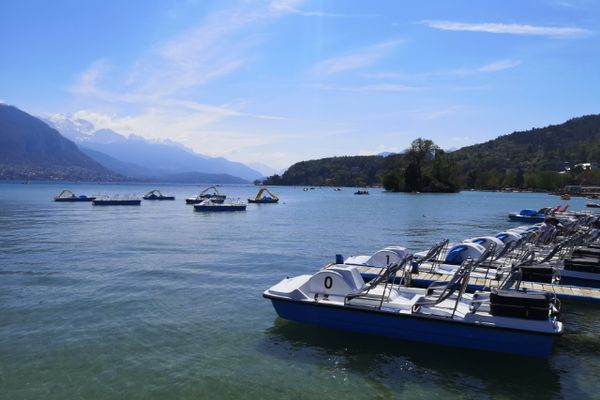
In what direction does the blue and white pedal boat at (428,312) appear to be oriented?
to the viewer's left
